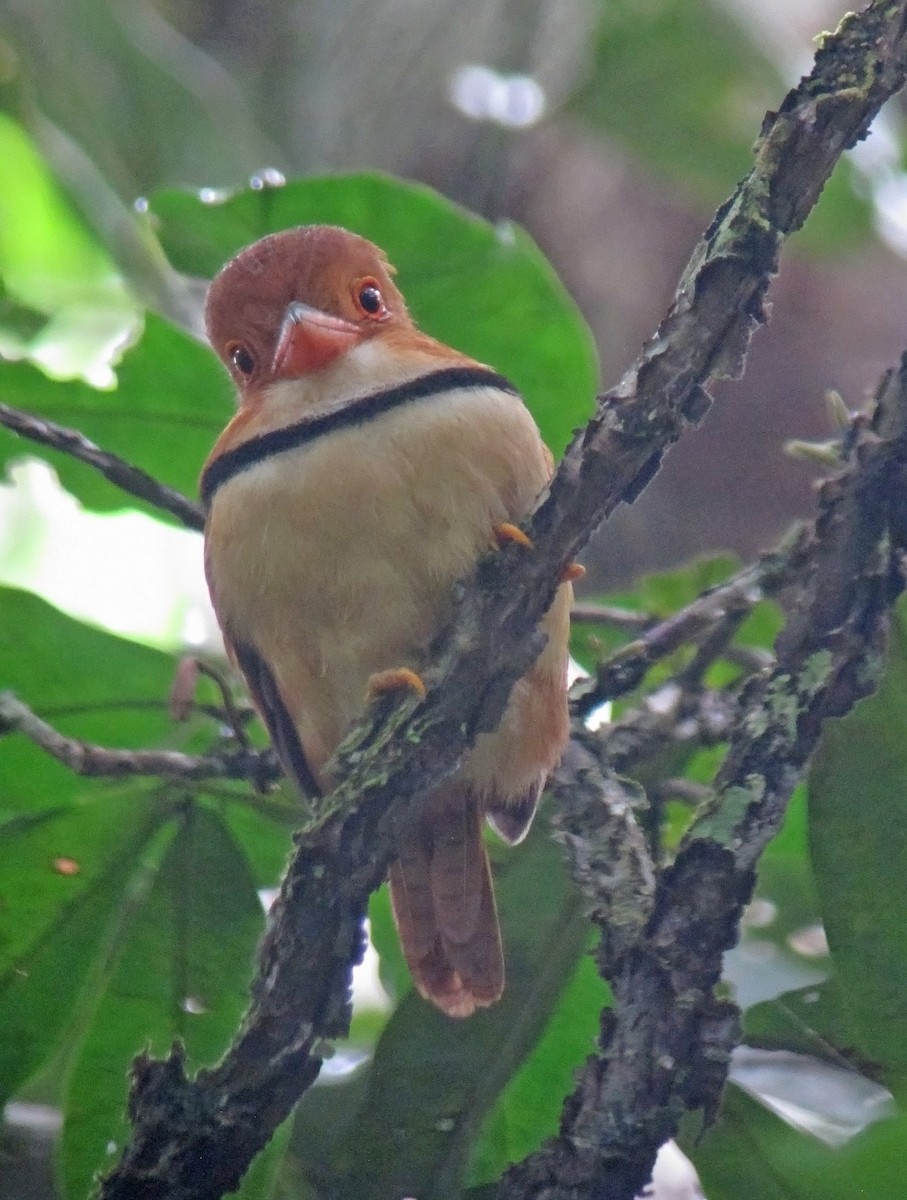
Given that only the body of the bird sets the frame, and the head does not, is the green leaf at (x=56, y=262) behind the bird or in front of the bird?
behind

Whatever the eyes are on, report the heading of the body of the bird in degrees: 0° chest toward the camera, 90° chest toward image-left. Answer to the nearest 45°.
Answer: approximately 0°
